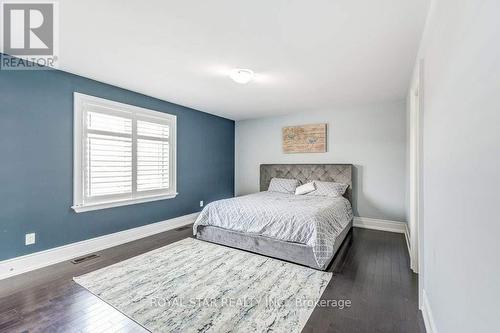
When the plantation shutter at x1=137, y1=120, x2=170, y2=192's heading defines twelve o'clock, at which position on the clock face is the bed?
The bed is roughly at 12 o'clock from the plantation shutter.

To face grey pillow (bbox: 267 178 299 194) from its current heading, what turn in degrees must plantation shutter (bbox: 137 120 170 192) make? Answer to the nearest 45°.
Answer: approximately 45° to its left

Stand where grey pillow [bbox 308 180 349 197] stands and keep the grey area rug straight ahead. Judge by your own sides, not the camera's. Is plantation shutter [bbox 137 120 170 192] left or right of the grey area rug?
right

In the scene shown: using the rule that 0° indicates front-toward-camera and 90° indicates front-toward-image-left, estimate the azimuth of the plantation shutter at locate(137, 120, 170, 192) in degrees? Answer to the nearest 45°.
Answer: approximately 315°

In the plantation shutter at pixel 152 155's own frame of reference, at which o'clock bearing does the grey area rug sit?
The grey area rug is roughly at 1 o'clock from the plantation shutter.

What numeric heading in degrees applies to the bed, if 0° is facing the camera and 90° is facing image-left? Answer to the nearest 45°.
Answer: approximately 45°
